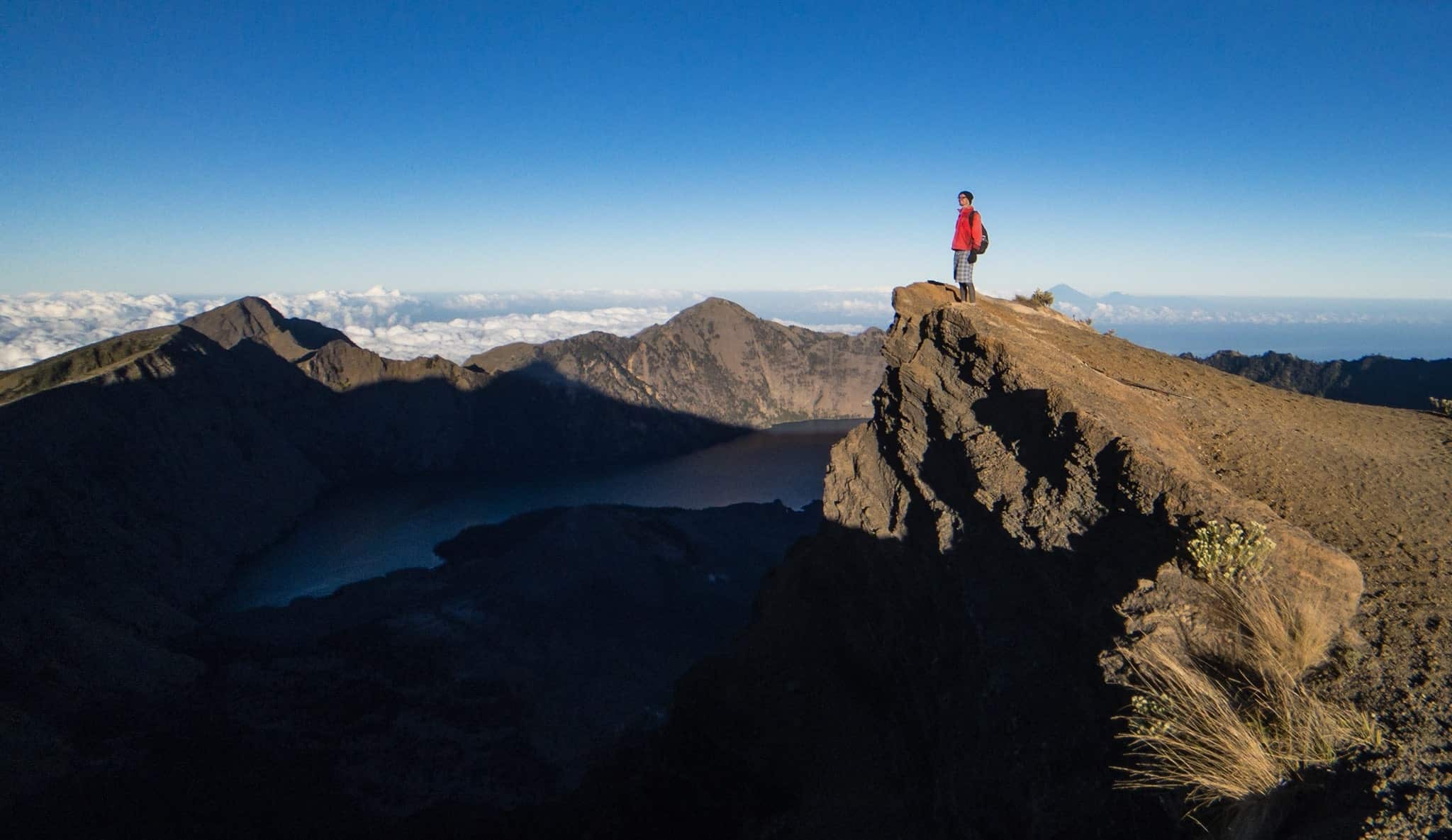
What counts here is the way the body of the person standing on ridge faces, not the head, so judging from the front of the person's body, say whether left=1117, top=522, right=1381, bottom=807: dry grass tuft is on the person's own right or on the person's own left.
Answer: on the person's own left

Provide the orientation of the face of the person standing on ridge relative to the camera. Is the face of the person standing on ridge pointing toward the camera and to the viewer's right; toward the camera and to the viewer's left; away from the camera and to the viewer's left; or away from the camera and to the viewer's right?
toward the camera and to the viewer's left

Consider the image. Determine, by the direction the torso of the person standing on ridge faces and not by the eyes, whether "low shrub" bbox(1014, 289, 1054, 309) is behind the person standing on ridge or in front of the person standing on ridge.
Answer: behind

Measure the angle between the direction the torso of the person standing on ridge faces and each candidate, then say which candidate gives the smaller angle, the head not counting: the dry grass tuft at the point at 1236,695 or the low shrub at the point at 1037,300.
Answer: the dry grass tuft

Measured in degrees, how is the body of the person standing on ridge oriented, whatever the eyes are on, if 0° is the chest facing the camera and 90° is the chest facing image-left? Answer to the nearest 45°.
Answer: approximately 45°
